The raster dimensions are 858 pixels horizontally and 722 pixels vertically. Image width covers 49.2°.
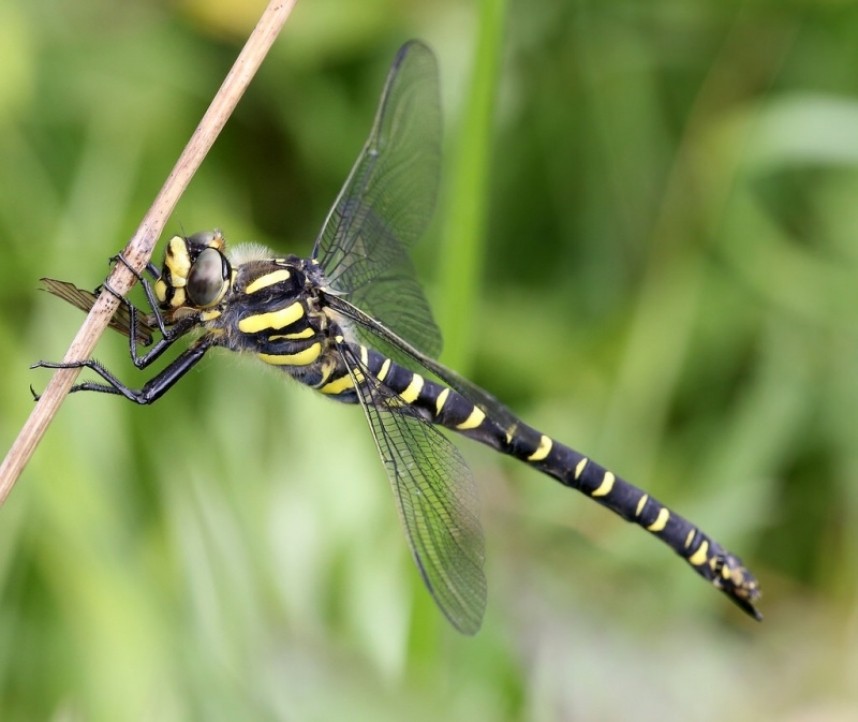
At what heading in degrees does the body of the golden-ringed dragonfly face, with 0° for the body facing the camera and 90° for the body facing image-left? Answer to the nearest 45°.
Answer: approximately 90°
